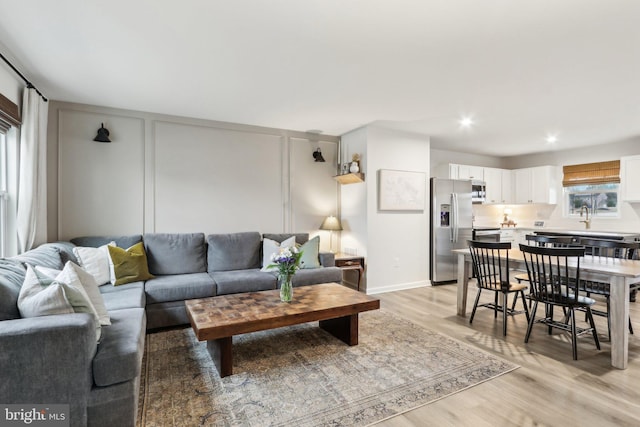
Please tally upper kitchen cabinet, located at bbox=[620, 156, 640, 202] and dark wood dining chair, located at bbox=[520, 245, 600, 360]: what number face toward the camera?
1

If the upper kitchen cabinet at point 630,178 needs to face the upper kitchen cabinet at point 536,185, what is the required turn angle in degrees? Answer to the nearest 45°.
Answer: approximately 90° to its right

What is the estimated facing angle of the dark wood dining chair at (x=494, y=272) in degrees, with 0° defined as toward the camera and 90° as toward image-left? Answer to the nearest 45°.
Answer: approximately 225°

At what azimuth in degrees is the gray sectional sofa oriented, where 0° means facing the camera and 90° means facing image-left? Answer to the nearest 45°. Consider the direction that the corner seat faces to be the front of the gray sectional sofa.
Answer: approximately 315°

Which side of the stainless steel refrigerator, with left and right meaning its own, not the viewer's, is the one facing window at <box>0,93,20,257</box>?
right

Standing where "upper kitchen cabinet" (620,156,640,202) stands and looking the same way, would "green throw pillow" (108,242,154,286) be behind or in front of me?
in front

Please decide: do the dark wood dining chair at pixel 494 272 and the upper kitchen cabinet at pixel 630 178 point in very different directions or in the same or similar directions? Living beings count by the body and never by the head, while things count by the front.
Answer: very different directions

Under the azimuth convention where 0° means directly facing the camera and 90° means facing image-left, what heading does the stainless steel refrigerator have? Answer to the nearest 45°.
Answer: approximately 315°

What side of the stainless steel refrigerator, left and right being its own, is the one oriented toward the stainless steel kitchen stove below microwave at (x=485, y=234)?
left

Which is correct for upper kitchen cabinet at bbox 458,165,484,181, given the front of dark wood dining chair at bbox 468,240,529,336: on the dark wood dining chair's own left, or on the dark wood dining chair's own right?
on the dark wood dining chair's own left

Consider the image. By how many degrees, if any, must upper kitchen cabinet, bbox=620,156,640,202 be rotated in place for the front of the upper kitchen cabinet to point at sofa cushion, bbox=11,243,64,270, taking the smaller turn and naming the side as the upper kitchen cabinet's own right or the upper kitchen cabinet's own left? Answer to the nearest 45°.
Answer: approximately 45° to the upper kitchen cabinet's own right

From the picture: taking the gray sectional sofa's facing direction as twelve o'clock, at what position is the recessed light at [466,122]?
The recessed light is roughly at 10 o'clock from the gray sectional sofa.

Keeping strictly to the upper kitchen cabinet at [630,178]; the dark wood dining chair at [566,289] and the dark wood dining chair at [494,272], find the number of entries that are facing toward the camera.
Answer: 1
